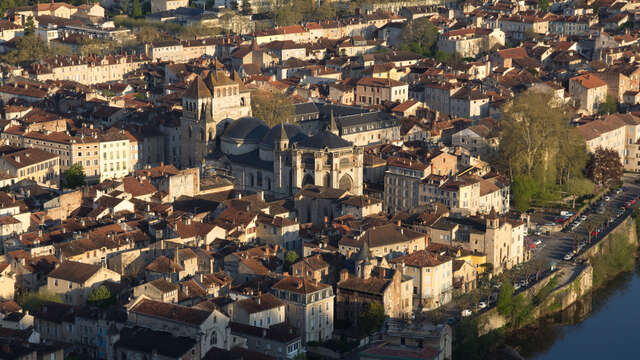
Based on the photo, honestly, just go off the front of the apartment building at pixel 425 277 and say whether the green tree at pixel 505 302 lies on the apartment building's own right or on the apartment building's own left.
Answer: on the apartment building's own left

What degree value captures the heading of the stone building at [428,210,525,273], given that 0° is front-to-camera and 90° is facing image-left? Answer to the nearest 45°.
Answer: approximately 315°

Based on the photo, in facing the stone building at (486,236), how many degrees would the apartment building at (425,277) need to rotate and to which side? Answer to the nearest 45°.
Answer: approximately 90° to its left

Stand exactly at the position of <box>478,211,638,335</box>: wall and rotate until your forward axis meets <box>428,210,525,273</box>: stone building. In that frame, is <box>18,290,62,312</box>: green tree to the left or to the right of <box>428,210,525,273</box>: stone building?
left

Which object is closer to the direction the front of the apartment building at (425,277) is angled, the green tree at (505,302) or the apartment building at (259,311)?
the green tree

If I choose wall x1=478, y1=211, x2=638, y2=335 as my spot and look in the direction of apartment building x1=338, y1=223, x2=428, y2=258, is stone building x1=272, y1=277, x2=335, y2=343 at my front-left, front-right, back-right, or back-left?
front-left

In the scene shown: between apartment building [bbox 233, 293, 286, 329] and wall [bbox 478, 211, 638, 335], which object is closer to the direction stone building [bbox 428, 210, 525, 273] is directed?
the wall

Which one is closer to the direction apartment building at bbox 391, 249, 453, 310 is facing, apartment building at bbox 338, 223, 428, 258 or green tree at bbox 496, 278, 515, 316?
the green tree

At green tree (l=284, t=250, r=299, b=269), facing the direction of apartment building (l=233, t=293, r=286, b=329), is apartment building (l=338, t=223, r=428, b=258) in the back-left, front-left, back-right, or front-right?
back-left

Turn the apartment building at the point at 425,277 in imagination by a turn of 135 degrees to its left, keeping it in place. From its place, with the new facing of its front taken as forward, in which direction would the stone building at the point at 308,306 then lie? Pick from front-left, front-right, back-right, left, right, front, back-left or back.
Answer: back-left

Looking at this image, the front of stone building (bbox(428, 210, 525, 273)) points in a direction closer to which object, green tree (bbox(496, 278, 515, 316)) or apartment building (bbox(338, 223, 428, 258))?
the green tree

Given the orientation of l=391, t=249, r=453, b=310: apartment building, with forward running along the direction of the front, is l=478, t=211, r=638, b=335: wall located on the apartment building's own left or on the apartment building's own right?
on the apartment building's own left

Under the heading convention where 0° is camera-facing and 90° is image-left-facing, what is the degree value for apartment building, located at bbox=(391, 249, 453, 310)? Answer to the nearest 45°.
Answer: approximately 315°

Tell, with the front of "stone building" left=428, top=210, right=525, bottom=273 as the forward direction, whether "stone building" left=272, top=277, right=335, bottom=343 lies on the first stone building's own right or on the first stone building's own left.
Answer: on the first stone building's own right

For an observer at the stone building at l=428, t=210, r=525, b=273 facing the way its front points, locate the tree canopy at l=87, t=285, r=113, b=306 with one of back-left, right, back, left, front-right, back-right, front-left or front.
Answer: right
